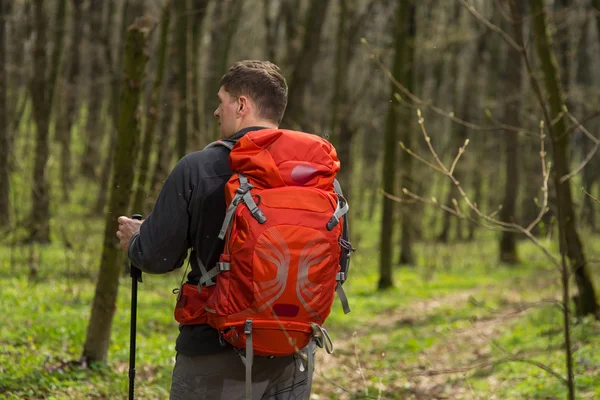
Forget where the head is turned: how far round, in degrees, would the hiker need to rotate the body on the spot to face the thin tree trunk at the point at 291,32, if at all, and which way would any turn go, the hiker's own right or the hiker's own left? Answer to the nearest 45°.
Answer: approximately 45° to the hiker's own right

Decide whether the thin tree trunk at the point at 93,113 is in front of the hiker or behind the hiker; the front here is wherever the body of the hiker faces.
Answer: in front

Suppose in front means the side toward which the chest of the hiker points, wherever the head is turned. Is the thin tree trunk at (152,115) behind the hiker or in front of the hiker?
in front

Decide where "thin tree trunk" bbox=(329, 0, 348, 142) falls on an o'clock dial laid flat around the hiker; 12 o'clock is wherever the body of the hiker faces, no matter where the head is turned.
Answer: The thin tree trunk is roughly at 2 o'clock from the hiker.

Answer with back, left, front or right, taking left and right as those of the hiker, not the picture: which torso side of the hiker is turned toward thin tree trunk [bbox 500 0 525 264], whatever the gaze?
right

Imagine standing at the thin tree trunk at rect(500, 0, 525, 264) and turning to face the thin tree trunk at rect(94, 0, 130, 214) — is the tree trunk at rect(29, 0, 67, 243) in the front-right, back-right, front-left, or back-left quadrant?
front-left

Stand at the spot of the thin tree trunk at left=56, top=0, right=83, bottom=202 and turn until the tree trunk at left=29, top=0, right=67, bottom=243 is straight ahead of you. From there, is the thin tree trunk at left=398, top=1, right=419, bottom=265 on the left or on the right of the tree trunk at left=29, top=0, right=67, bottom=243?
left

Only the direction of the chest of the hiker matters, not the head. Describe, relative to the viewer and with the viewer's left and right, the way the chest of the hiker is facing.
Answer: facing away from the viewer and to the left of the viewer

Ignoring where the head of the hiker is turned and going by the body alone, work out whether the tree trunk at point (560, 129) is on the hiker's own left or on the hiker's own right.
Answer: on the hiker's own right

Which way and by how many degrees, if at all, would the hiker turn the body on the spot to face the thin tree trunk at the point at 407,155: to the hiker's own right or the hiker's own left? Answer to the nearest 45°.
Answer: approximately 45° to the hiker's own right
